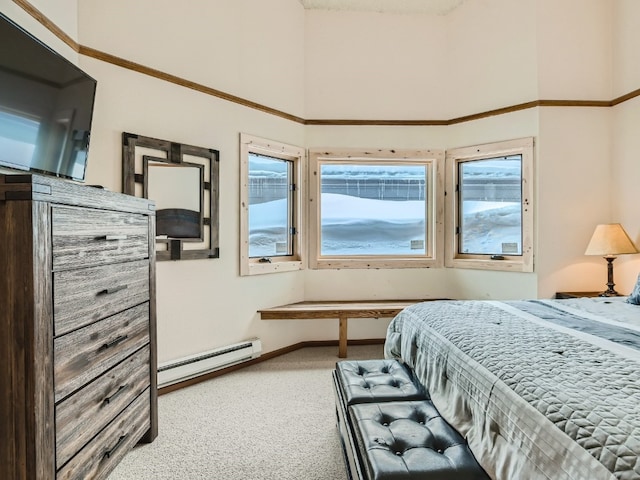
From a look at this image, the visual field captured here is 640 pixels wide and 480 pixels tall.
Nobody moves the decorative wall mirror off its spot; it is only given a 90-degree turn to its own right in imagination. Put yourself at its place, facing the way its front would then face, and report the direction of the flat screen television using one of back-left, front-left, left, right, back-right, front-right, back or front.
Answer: front

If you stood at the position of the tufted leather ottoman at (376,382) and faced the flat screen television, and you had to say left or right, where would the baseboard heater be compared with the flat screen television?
right

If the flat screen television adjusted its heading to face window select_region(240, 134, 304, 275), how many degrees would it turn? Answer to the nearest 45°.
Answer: approximately 90° to its left

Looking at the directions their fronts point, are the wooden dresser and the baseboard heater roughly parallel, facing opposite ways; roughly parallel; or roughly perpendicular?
roughly parallel

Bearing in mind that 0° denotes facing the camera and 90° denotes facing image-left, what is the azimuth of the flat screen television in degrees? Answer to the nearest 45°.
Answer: approximately 315°

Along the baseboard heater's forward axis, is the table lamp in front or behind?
in front

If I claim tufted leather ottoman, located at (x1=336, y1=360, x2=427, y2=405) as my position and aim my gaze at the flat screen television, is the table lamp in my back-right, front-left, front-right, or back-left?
back-right

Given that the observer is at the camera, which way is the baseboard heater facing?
facing the viewer and to the right of the viewer

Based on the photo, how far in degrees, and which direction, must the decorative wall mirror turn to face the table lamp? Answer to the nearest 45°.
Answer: approximately 45° to its left

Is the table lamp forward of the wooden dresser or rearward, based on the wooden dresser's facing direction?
forward

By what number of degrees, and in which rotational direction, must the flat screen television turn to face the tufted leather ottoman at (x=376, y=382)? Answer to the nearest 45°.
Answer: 0° — it already faces it

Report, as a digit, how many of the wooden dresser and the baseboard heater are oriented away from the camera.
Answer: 0

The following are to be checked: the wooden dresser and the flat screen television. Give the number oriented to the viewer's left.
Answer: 0

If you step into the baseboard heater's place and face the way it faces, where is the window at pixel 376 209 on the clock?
The window is roughly at 10 o'clock from the baseboard heater.
